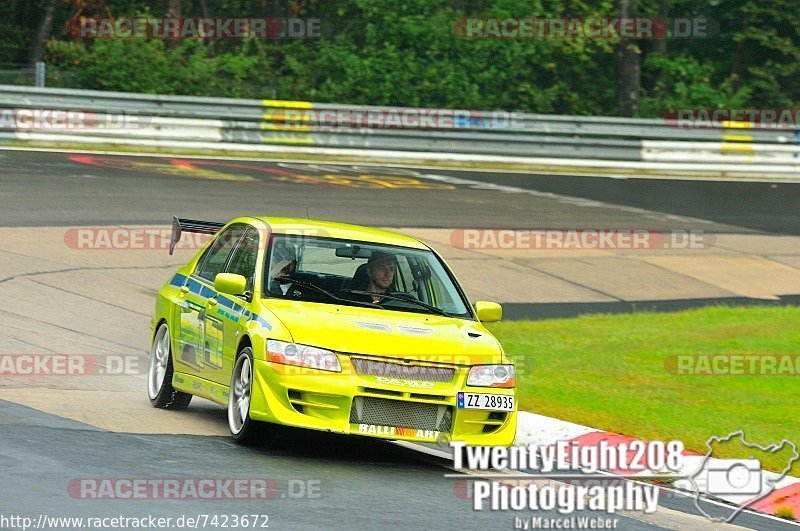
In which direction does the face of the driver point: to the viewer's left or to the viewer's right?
to the viewer's right

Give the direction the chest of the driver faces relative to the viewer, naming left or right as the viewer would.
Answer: facing the viewer and to the right of the viewer

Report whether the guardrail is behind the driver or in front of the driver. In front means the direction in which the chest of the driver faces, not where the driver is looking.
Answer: behind

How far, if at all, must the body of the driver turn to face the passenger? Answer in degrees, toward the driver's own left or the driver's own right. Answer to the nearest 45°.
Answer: approximately 135° to the driver's own right

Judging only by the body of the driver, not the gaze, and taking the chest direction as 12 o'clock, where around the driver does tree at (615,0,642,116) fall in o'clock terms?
The tree is roughly at 8 o'clock from the driver.
